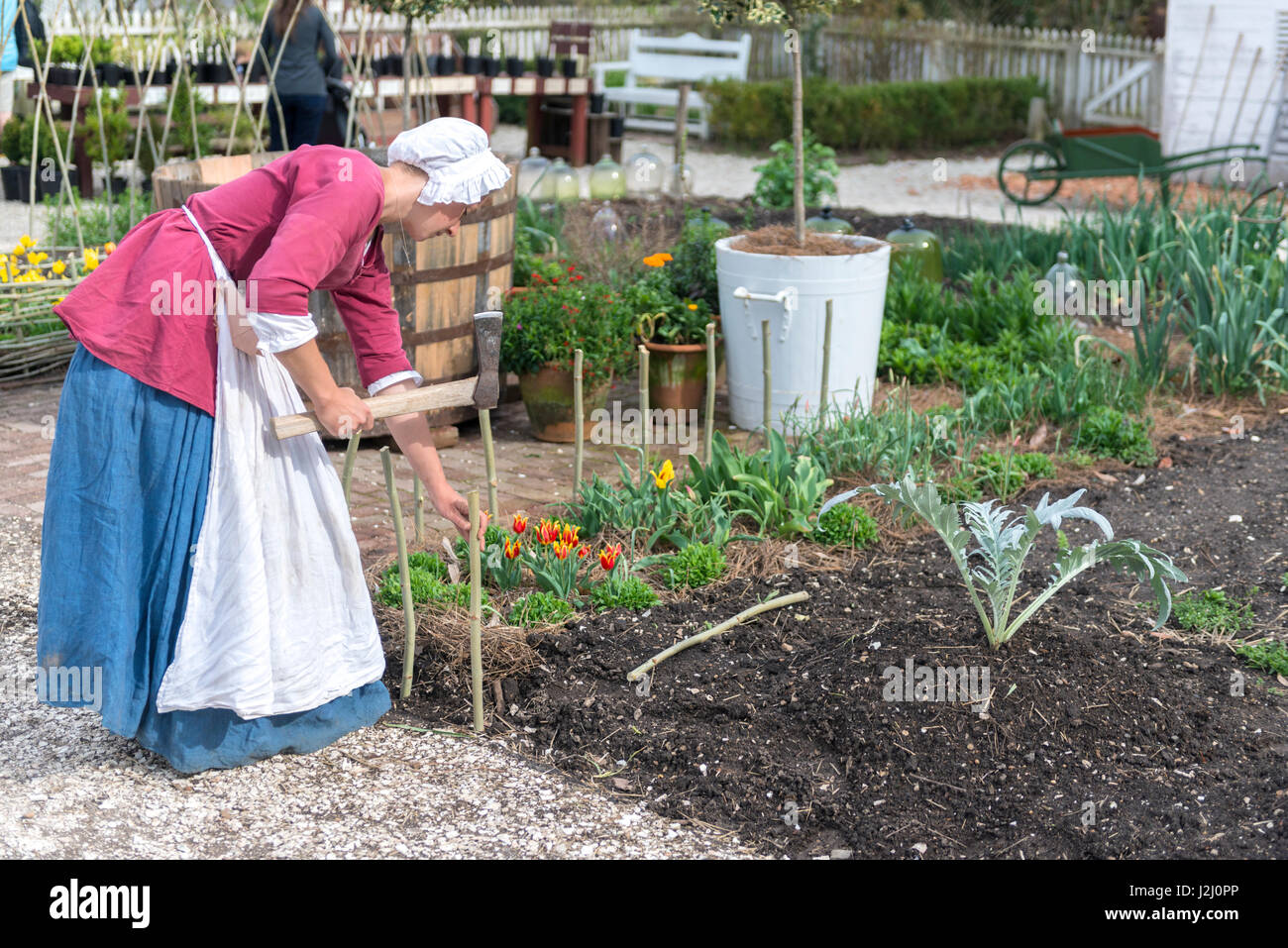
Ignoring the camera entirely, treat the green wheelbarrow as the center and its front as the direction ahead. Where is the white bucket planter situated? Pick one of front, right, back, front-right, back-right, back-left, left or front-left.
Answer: left

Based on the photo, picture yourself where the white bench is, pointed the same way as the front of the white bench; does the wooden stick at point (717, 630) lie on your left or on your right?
on your left

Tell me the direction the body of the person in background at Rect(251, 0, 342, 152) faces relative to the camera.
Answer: away from the camera

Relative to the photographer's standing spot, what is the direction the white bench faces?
facing the viewer and to the left of the viewer

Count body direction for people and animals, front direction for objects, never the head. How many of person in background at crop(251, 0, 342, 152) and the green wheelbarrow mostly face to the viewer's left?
1

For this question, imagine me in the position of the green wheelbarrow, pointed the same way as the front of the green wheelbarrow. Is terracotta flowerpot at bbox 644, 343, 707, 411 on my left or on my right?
on my left

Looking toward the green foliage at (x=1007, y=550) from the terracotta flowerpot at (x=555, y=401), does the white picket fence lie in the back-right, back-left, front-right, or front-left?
back-left

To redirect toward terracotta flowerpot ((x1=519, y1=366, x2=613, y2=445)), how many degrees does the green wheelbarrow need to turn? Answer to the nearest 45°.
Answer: approximately 90° to its left

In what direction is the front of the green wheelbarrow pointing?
to the viewer's left

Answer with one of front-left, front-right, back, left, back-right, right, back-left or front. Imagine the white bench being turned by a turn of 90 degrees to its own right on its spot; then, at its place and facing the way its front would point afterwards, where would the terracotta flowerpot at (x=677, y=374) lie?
back-left

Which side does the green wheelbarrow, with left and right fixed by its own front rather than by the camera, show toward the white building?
right

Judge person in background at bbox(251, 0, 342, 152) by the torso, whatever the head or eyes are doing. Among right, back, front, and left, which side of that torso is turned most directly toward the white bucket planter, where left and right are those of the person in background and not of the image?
back

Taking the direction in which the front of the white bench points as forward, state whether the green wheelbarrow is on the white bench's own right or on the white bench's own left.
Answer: on the white bench's own left

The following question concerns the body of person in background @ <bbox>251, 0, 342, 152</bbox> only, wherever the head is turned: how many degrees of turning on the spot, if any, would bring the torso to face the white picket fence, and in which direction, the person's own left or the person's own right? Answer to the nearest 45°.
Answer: approximately 45° to the person's own right

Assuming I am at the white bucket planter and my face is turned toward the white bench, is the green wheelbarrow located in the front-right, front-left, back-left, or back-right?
front-right

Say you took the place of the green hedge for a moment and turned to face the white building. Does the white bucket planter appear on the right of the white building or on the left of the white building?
right

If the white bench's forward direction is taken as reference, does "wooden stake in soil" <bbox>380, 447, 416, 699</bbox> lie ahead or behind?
ahead

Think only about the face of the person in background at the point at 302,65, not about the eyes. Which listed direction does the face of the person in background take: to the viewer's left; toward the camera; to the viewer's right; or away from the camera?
away from the camera

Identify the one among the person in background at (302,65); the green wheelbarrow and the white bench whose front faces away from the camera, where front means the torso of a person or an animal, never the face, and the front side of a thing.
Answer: the person in background
